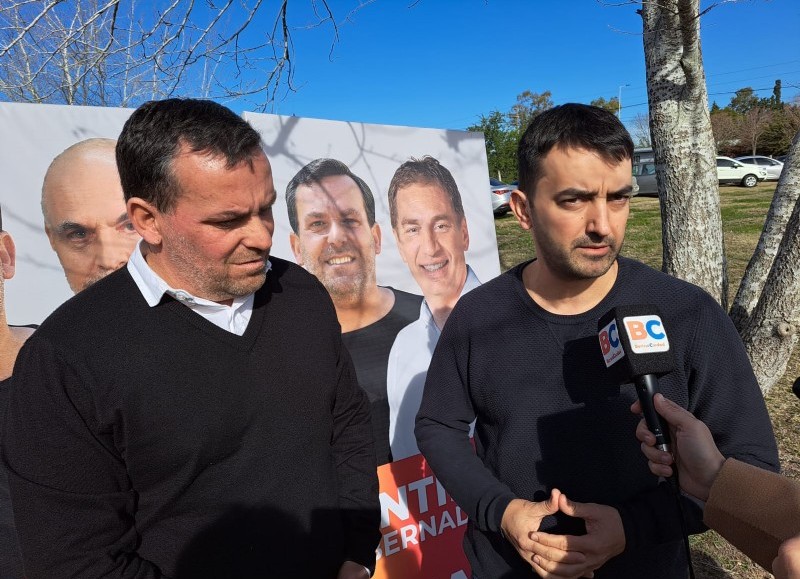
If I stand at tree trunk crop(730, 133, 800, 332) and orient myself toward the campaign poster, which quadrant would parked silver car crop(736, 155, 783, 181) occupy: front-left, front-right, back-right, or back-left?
back-right

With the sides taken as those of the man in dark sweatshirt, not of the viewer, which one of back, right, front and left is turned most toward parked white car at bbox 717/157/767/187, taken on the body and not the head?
back

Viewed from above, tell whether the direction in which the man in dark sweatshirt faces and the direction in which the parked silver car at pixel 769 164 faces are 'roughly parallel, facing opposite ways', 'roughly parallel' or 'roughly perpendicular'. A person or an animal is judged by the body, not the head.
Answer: roughly perpendicular

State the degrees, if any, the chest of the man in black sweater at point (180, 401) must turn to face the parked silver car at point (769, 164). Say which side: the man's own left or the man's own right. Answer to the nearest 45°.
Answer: approximately 90° to the man's own left
